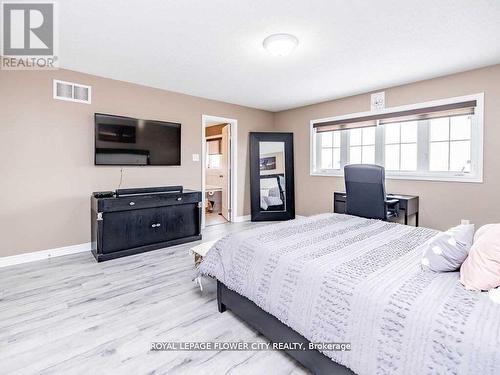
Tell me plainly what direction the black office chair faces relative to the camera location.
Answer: facing away from the viewer and to the right of the viewer

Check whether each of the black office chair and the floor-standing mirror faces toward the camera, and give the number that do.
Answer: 1

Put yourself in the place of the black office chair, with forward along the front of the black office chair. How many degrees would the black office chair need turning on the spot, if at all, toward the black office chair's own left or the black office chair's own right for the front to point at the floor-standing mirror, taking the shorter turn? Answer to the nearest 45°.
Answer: approximately 90° to the black office chair's own left

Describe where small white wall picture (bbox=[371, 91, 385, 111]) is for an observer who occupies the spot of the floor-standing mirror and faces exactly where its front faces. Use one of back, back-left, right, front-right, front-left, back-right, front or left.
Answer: front-left

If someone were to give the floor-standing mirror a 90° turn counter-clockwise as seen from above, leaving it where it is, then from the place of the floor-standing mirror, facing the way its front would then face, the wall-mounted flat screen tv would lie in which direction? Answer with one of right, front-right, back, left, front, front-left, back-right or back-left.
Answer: back-right

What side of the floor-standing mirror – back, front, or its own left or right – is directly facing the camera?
front

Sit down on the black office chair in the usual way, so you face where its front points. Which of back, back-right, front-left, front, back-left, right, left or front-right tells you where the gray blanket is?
back-right

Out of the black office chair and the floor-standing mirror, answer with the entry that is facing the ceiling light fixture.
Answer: the floor-standing mirror

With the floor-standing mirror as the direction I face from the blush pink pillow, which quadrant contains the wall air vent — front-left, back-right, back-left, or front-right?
front-left

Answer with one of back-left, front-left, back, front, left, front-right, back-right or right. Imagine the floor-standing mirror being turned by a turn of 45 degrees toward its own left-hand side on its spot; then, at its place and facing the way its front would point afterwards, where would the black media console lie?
right

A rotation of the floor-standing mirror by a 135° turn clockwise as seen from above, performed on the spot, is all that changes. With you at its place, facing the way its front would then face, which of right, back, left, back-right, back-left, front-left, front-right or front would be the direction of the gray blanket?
back-left

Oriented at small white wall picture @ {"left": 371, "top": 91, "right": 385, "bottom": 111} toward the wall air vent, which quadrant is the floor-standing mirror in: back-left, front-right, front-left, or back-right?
front-right
